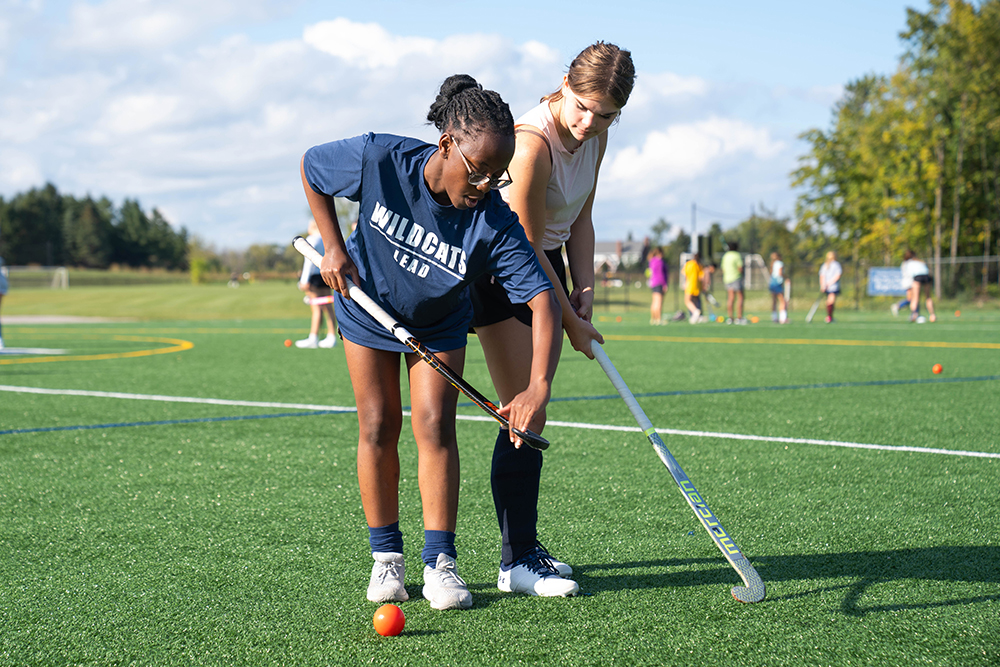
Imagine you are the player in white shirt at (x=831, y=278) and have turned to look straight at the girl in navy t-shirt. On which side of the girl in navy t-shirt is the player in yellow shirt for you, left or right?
right

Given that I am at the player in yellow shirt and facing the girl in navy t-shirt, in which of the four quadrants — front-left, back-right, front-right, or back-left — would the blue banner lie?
back-left

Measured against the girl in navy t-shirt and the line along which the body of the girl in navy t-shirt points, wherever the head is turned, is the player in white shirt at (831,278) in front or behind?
behind

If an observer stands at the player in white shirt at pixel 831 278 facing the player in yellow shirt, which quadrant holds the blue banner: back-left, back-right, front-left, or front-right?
back-right

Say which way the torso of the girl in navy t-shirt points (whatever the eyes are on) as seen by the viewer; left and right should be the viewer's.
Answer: facing the viewer

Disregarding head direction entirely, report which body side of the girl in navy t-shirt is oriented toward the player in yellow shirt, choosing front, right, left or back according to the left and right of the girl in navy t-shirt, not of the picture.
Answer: back

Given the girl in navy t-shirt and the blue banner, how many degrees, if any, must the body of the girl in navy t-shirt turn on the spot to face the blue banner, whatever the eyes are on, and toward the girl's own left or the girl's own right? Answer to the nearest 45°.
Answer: approximately 135° to the girl's own left
